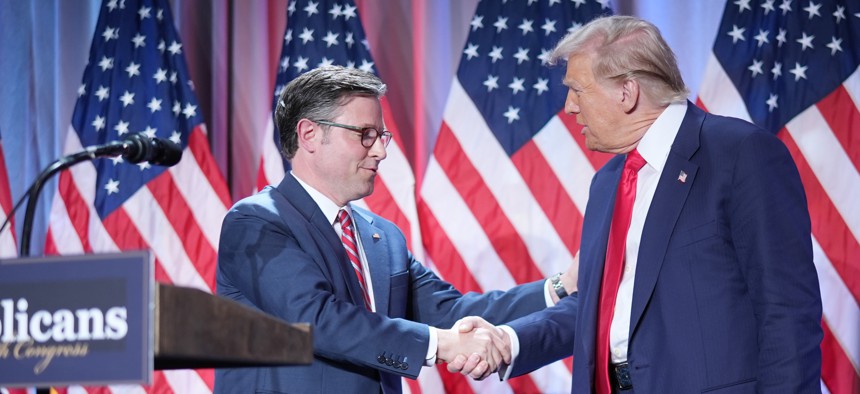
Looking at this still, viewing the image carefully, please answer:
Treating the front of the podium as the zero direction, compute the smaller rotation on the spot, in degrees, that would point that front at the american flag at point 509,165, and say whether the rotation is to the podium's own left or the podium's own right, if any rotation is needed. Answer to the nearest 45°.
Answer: approximately 180°

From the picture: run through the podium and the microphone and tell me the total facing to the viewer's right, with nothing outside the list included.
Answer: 1

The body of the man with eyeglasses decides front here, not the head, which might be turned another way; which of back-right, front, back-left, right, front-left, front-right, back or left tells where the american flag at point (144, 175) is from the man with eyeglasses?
back

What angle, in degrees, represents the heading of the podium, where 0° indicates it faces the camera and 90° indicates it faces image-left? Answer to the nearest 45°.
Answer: approximately 45°

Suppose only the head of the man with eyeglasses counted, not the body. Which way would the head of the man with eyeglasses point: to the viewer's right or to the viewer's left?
to the viewer's right

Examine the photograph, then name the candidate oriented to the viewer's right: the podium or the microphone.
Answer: the microphone

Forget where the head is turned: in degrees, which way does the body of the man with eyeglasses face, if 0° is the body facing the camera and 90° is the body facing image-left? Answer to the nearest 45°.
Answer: approximately 315°

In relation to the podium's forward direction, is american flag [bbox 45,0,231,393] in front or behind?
behind

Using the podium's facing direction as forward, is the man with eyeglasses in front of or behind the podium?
behind

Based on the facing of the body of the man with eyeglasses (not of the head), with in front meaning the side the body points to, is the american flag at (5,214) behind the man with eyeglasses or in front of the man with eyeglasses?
behind

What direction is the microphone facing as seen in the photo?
to the viewer's right
